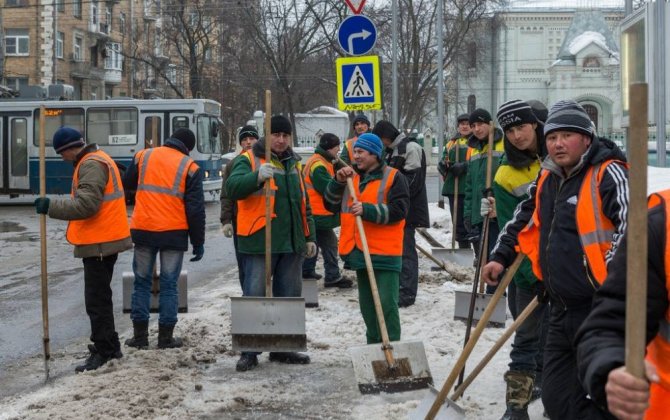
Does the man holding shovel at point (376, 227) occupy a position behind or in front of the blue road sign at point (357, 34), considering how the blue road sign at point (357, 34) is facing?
in front

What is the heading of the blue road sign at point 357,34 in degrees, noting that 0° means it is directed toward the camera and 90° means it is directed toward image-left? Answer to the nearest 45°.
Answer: approximately 0°

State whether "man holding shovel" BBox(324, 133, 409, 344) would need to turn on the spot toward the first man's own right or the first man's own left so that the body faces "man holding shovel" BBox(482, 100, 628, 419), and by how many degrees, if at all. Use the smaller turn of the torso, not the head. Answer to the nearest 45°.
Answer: approximately 45° to the first man's own left

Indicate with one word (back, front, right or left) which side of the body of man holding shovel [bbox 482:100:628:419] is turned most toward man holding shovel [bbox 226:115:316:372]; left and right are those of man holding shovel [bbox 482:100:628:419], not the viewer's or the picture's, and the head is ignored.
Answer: right

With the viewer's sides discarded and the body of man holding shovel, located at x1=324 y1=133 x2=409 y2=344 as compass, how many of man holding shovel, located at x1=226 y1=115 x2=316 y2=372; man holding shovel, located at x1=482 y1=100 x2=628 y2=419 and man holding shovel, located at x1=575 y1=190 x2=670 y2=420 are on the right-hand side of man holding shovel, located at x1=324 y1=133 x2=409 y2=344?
1

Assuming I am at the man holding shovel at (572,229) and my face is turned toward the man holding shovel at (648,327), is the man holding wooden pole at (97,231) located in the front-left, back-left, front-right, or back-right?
back-right
